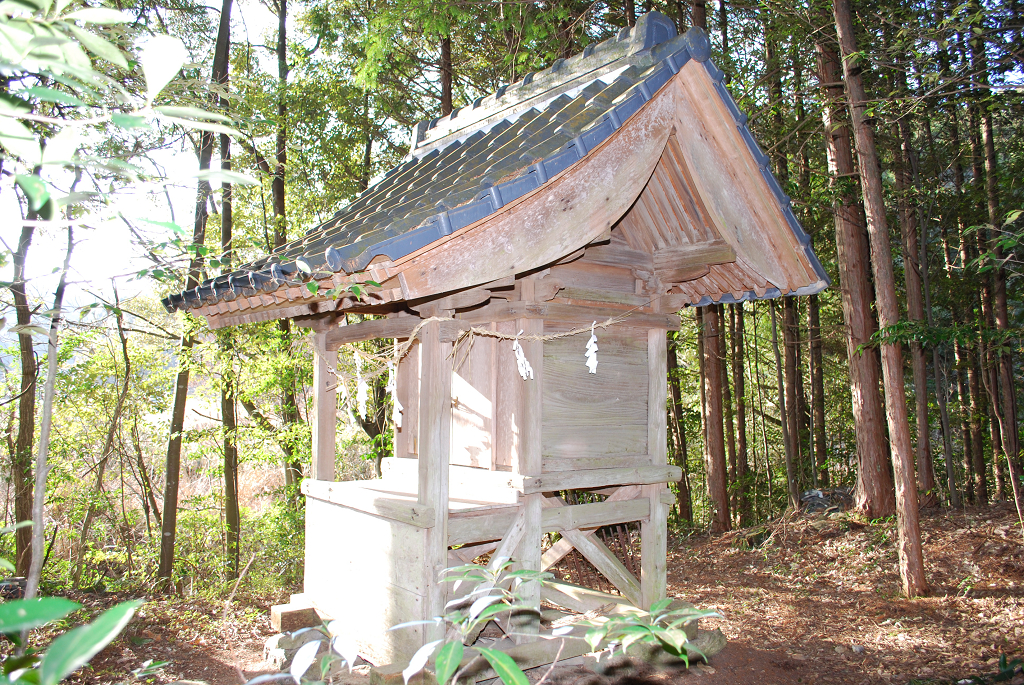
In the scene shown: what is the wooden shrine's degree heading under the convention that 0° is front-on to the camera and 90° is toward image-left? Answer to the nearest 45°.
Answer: approximately 45°
